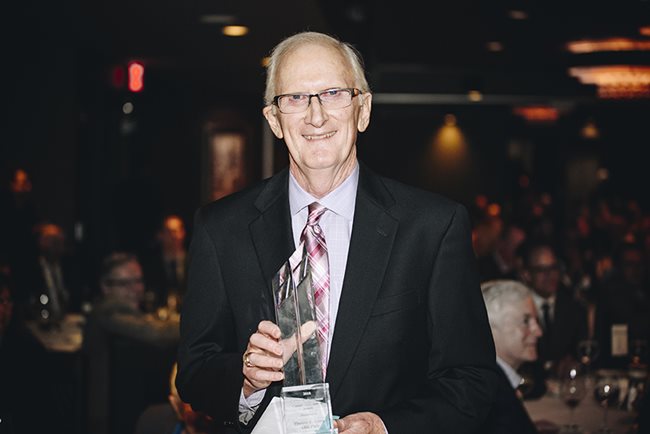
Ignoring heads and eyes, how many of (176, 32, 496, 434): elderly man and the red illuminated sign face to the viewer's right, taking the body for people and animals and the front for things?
0

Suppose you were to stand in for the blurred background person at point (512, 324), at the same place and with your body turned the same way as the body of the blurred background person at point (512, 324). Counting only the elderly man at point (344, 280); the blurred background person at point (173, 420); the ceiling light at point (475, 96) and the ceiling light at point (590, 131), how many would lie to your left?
2

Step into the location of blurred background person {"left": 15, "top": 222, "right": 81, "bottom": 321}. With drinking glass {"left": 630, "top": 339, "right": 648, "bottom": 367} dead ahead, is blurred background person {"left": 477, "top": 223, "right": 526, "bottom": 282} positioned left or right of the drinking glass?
left

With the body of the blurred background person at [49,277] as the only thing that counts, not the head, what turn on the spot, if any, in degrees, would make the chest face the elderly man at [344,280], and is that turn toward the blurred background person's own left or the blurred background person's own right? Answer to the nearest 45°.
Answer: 0° — they already face them
